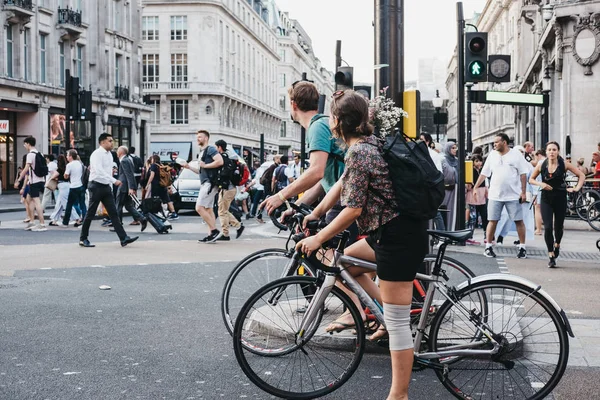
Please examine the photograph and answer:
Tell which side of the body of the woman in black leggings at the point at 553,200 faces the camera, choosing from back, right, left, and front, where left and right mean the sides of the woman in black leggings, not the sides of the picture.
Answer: front

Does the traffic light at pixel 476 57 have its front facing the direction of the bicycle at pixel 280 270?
yes

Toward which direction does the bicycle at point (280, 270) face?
to the viewer's left

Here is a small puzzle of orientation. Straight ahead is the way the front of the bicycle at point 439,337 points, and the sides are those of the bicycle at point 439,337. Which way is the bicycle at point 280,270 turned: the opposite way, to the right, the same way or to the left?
the same way

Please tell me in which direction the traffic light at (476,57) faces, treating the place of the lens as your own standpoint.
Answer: facing the viewer

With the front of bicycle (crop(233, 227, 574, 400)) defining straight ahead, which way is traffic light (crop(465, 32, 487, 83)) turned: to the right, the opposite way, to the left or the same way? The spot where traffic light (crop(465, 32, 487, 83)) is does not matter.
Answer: to the left

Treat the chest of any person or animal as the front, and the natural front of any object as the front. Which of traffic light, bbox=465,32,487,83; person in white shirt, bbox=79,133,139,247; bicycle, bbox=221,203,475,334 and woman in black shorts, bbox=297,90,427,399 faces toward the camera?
the traffic light

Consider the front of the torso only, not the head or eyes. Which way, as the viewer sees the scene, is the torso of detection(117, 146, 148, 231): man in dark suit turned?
to the viewer's left
